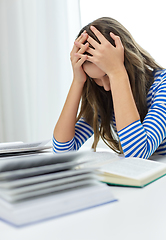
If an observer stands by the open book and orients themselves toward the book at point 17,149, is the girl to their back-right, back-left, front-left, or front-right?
front-right

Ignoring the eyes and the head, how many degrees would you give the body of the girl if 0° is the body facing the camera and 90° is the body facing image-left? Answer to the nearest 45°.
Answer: approximately 45°
